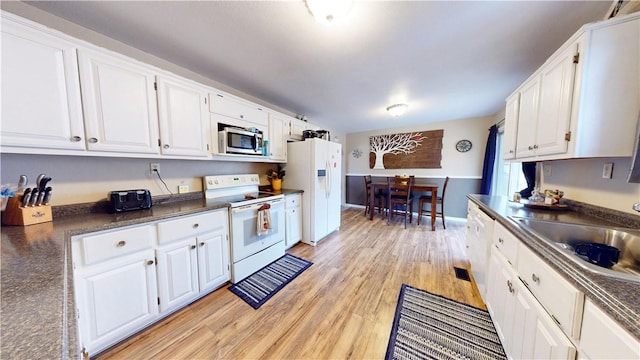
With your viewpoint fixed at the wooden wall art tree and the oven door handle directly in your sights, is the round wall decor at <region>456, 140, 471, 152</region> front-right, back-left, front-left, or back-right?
back-left

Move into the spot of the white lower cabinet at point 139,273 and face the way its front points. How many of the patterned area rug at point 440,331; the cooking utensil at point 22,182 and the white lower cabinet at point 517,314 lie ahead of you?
2

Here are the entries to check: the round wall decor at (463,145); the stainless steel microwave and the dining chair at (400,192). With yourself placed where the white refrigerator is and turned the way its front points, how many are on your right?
1

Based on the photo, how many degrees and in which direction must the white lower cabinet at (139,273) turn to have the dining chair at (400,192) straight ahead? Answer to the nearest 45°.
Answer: approximately 45° to its left

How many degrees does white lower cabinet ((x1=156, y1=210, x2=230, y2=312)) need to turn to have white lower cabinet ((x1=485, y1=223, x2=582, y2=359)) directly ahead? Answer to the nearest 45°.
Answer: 0° — it already faces it

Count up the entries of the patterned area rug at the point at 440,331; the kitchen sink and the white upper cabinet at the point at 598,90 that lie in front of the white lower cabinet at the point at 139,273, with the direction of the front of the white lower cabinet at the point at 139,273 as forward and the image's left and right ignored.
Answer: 3

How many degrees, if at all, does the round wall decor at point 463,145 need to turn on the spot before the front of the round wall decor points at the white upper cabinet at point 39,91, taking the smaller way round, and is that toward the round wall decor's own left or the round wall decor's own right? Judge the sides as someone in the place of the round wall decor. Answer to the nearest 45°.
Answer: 0° — it already faces it

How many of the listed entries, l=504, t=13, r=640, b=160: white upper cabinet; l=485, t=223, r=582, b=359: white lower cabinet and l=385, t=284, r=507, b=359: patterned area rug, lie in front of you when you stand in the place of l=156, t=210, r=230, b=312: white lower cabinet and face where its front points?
3

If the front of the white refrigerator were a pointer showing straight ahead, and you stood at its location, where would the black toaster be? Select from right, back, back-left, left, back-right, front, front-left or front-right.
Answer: right

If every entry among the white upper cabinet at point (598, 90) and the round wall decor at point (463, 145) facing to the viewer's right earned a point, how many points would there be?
0
